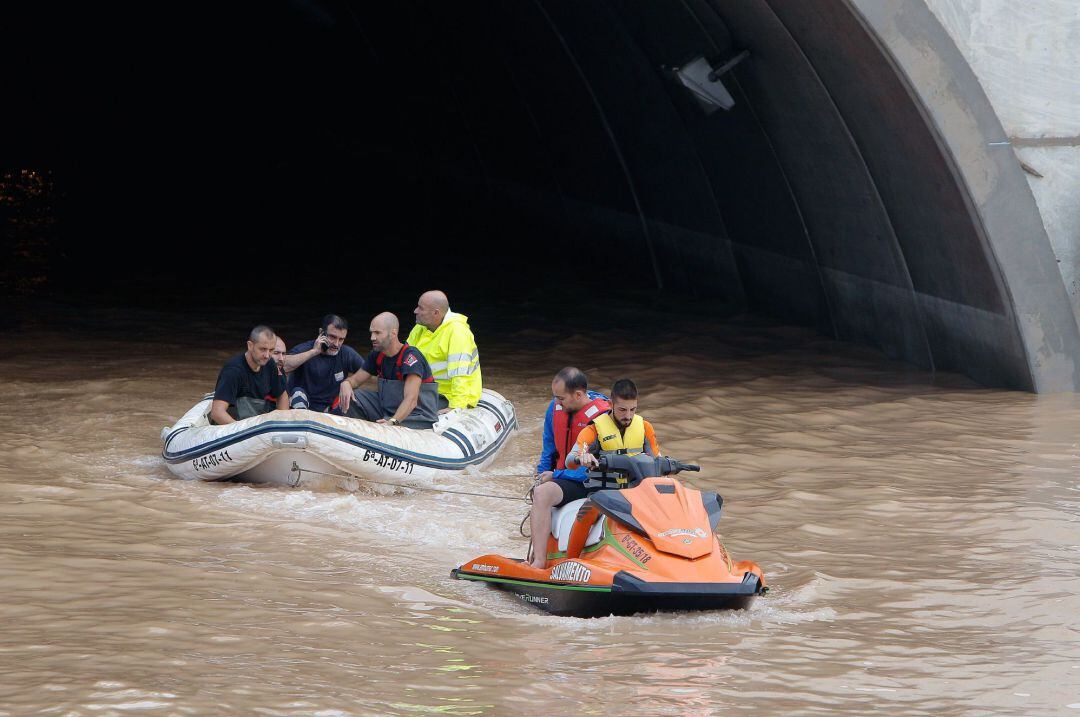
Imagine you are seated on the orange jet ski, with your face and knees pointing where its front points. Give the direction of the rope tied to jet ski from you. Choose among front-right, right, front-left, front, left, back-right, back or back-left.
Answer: back

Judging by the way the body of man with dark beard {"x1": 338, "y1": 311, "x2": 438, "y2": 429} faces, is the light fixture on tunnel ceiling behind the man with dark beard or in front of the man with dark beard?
behind

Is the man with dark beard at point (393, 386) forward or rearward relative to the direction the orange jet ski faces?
rearward

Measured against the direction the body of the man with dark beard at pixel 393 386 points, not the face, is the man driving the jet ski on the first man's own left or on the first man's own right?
on the first man's own left

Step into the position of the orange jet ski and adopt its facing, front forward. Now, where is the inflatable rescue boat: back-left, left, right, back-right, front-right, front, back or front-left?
back

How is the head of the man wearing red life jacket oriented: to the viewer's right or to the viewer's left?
to the viewer's left
